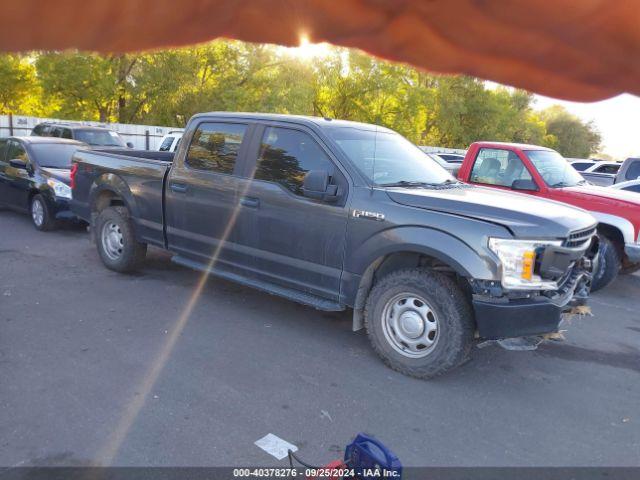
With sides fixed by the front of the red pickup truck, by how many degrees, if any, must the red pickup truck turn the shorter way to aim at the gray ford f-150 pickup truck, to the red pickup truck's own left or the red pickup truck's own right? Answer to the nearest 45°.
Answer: approximately 90° to the red pickup truck's own right

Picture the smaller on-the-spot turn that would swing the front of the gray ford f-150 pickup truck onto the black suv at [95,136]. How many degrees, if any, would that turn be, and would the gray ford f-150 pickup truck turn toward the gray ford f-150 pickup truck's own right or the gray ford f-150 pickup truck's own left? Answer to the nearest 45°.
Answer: approximately 180°

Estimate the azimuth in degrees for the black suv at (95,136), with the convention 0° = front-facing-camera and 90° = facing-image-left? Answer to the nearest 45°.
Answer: approximately 315°

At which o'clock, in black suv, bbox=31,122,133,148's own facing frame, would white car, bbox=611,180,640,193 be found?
The white car is roughly at 12 o'clock from the black suv.

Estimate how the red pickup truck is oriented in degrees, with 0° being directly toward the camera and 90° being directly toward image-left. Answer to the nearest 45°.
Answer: approximately 315°
